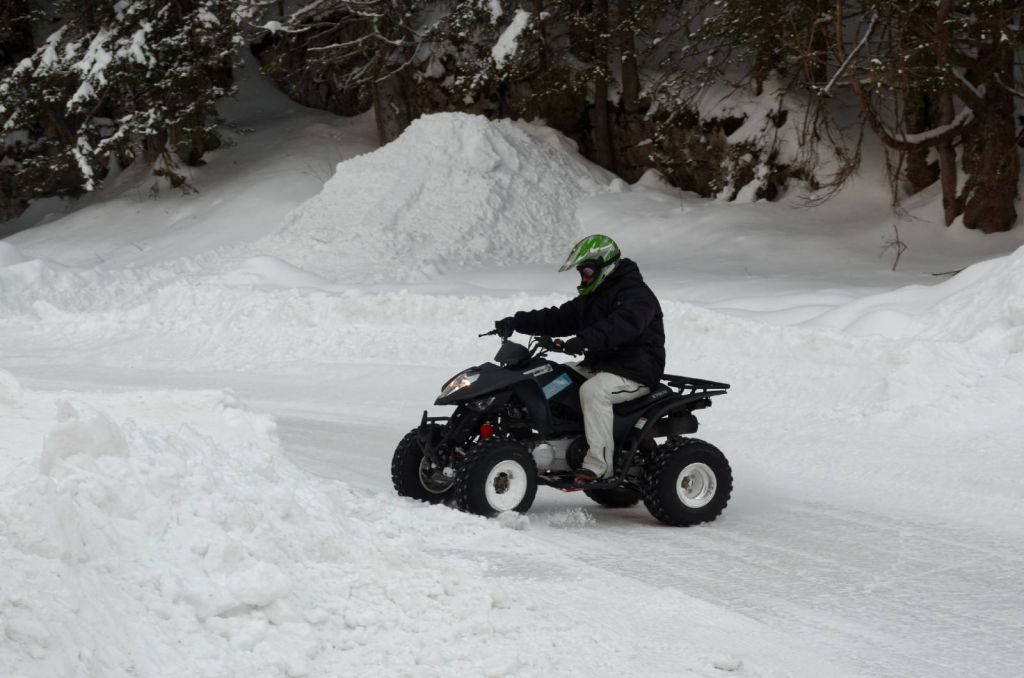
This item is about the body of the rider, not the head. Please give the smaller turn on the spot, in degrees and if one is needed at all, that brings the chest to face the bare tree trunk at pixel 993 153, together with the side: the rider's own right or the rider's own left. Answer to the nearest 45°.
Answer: approximately 180°

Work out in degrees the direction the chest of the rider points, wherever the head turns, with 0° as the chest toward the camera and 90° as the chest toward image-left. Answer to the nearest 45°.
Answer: approximately 45°

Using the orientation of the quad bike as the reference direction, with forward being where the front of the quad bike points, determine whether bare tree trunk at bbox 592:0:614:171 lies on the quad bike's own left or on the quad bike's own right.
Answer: on the quad bike's own right

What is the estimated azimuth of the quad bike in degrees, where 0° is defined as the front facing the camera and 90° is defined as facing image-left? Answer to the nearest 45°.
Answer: approximately 45°

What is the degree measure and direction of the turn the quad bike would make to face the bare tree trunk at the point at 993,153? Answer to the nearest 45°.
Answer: approximately 180°

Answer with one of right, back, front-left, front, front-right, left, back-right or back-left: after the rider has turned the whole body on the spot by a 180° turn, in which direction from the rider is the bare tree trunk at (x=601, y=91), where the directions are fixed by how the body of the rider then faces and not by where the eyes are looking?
front-left

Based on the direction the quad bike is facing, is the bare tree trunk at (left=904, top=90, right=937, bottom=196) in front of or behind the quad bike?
behind

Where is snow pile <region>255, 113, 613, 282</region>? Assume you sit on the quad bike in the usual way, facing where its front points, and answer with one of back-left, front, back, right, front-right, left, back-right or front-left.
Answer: back-right

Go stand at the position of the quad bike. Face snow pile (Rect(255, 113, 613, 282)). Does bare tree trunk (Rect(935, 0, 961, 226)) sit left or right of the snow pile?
right

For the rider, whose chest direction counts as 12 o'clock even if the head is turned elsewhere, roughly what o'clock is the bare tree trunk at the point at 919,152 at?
The bare tree trunk is roughly at 5 o'clock from the rider.
